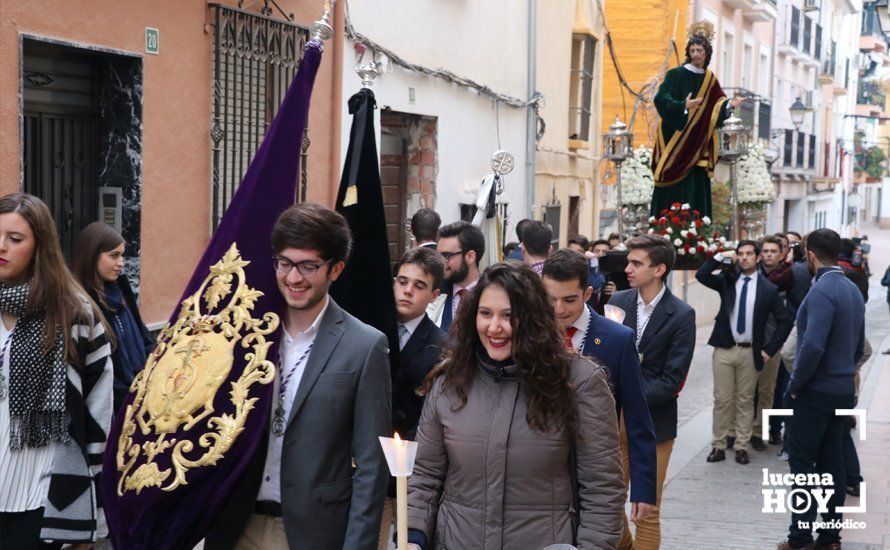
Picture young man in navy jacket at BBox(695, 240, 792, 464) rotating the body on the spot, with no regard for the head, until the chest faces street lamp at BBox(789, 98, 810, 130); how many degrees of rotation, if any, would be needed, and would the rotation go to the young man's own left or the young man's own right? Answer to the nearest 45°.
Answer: approximately 180°

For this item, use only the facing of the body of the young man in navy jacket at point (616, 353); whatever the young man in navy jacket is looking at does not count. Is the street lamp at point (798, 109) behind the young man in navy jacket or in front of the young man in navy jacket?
behind

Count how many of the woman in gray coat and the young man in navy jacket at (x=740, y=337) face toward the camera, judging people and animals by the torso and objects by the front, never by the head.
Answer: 2

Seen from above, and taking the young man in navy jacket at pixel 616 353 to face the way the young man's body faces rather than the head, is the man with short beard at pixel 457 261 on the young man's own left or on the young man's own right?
on the young man's own right

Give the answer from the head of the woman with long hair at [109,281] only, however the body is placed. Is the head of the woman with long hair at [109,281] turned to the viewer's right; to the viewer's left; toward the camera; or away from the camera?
to the viewer's right

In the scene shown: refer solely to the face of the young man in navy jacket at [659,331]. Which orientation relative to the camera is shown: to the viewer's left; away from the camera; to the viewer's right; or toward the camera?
to the viewer's left

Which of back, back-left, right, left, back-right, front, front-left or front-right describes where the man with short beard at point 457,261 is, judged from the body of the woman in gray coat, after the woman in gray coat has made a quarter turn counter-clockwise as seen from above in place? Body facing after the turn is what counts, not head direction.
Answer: left

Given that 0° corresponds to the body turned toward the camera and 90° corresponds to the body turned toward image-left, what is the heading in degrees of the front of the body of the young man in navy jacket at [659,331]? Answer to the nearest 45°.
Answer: approximately 45°

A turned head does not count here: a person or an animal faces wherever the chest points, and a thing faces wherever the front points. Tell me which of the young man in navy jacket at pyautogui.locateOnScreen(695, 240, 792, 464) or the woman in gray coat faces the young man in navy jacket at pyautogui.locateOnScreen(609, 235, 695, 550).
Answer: the young man in navy jacket at pyautogui.locateOnScreen(695, 240, 792, 464)
